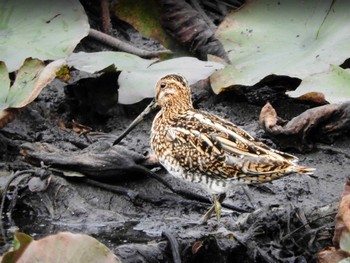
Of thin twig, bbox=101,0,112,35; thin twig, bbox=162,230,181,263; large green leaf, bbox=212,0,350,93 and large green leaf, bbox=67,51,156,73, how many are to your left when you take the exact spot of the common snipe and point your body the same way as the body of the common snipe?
1

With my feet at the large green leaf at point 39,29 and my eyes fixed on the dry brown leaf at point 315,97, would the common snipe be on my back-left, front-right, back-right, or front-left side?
front-right

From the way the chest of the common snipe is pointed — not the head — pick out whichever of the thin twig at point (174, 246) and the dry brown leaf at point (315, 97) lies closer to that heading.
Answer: the thin twig

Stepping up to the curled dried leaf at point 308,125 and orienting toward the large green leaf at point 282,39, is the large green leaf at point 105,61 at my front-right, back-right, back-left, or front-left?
front-left

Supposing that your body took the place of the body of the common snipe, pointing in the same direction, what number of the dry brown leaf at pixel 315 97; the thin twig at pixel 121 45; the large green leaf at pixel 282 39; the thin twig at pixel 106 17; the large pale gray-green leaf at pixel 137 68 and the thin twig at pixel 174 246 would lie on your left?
1

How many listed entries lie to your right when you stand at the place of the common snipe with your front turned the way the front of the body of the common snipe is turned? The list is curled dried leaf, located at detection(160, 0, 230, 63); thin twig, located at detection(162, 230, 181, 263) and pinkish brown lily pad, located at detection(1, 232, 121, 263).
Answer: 1

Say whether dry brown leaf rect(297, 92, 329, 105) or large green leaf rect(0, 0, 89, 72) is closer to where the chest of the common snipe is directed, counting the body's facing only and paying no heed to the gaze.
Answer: the large green leaf

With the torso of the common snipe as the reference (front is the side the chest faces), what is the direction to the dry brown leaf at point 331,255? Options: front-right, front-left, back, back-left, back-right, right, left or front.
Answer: back-left

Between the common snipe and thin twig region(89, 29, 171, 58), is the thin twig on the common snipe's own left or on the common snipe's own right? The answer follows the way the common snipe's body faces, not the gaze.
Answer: on the common snipe's own right

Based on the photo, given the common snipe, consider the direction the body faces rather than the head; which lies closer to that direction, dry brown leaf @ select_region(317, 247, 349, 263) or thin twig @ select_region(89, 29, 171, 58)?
the thin twig

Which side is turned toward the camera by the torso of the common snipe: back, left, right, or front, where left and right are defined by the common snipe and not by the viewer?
left

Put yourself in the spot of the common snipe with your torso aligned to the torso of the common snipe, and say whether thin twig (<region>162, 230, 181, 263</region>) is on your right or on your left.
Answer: on your left
